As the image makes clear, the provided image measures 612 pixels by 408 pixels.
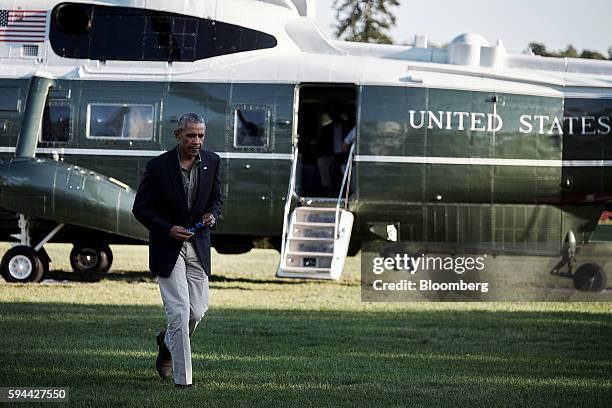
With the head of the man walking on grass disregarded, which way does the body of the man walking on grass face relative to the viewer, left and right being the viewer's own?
facing the viewer and to the right of the viewer
